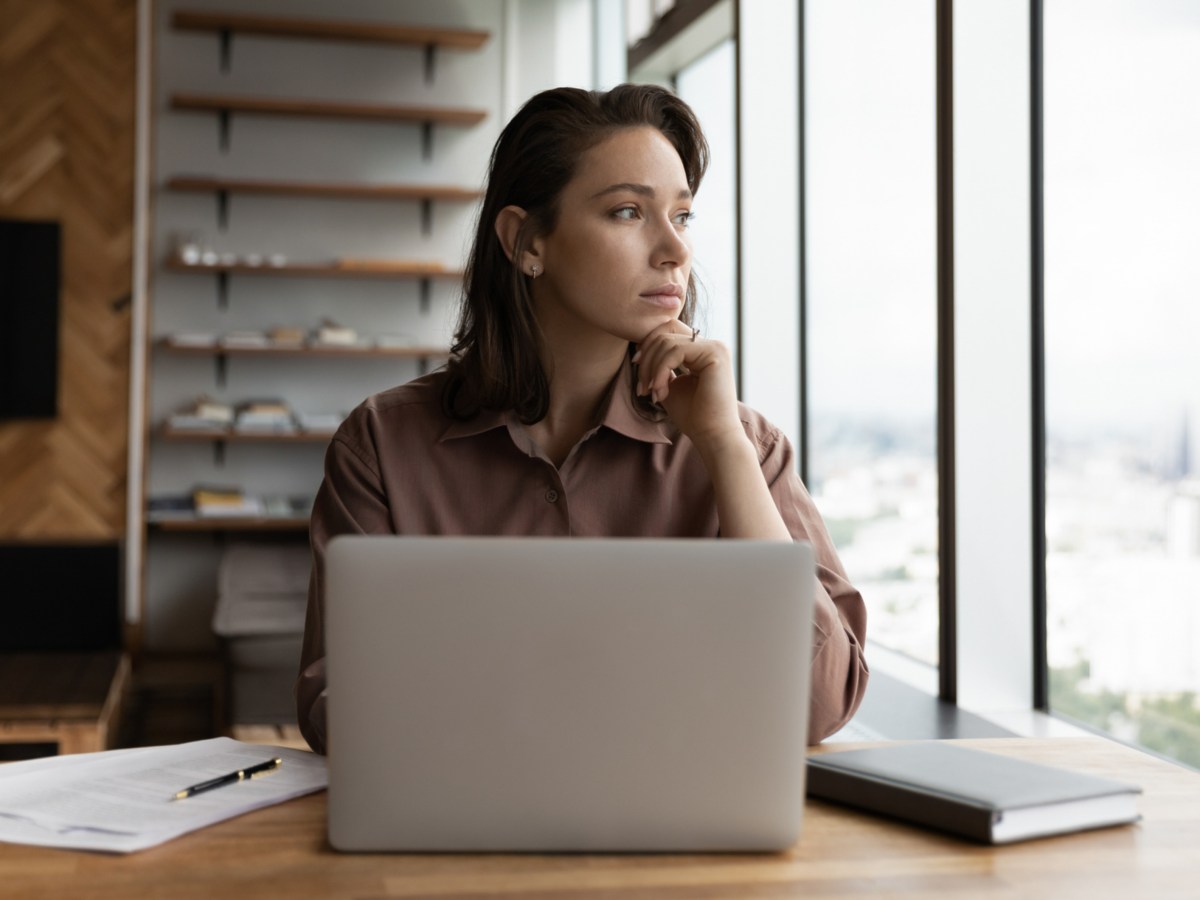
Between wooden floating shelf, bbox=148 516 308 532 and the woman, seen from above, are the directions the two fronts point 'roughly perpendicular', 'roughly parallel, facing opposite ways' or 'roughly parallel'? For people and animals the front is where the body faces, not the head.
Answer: roughly parallel

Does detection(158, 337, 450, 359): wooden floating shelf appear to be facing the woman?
yes

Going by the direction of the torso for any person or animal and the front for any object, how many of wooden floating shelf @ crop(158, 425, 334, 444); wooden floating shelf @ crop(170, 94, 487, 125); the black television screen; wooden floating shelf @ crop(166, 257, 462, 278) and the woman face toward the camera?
5

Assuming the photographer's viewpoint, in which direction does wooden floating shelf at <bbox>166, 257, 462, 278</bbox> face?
facing the viewer

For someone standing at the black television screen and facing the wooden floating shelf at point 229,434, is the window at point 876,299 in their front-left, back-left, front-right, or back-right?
front-right

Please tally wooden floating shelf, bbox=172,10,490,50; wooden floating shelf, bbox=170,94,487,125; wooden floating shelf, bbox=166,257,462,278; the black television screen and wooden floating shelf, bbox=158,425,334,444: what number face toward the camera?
5

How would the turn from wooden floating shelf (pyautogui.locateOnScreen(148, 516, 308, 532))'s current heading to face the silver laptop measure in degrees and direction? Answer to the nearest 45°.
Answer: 0° — it already faces it

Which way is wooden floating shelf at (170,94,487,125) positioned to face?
toward the camera

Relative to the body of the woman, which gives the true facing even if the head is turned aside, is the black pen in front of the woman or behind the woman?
in front

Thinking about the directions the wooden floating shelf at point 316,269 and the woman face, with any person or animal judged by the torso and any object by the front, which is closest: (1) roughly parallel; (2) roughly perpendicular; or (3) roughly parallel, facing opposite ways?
roughly parallel

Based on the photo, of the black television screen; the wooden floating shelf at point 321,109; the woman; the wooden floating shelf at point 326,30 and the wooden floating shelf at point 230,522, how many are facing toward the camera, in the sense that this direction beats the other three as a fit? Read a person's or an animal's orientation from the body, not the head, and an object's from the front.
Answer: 5

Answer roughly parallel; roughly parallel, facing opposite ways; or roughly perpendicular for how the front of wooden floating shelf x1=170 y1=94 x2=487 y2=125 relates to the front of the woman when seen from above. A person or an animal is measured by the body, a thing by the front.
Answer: roughly parallel

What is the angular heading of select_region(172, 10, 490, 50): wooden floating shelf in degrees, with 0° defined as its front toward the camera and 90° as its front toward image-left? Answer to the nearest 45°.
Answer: approximately 0°

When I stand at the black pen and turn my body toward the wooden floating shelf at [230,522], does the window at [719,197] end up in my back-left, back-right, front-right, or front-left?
front-right

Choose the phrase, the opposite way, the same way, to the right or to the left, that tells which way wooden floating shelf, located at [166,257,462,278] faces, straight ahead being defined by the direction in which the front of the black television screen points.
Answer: the same way

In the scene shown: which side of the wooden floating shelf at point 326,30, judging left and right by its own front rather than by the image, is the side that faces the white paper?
front
